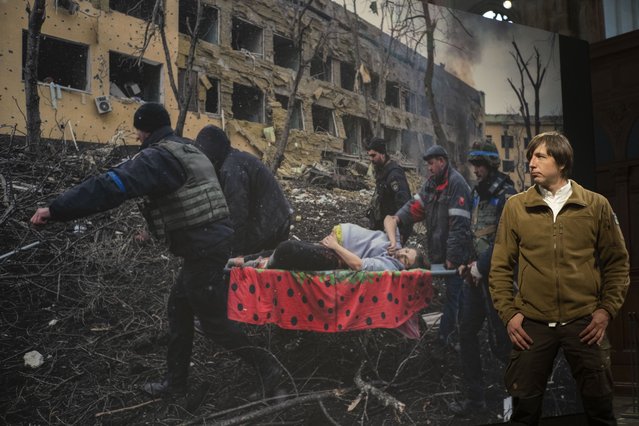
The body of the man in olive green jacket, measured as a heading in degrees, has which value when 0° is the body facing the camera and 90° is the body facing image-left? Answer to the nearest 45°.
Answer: approximately 0°
